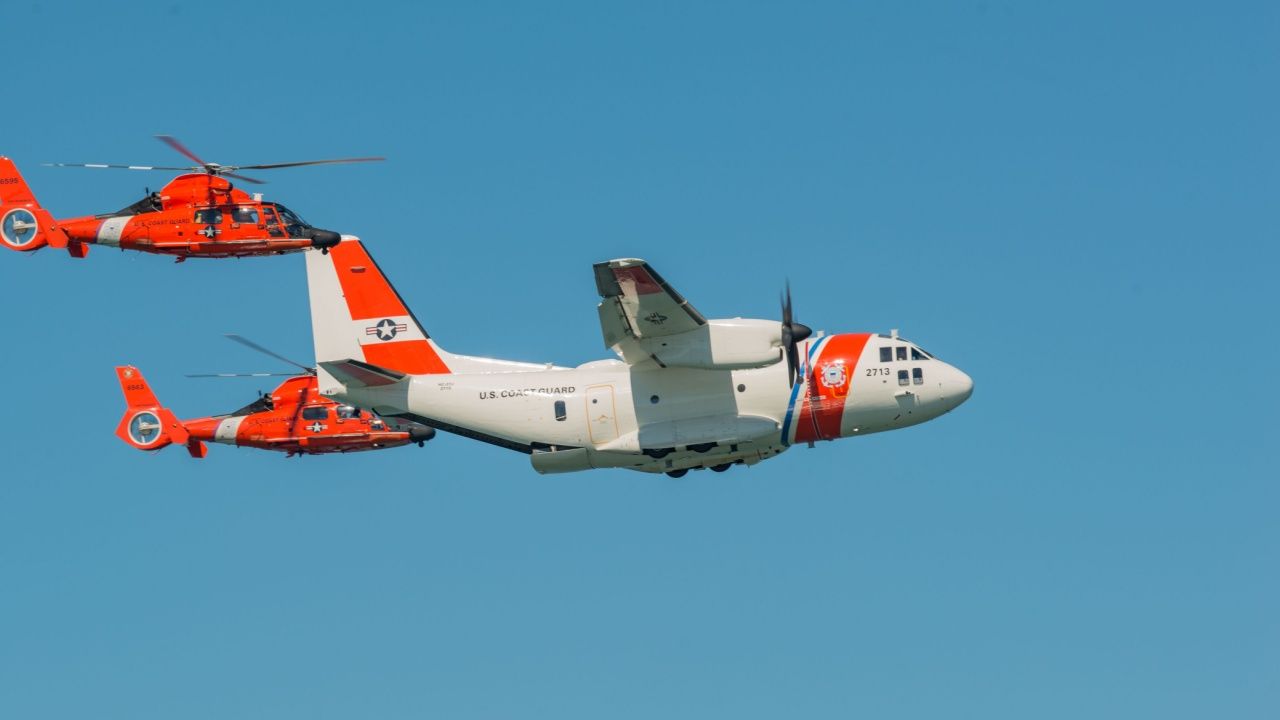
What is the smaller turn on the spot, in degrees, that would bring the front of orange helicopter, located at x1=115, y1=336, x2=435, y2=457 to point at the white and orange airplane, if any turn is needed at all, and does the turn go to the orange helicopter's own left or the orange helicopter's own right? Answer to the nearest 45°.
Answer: approximately 45° to the orange helicopter's own right

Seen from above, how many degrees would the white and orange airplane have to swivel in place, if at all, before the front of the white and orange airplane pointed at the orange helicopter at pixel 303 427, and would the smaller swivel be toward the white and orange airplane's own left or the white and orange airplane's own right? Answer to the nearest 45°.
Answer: approximately 135° to the white and orange airplane's own left

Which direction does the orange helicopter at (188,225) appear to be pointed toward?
to the viewer's right

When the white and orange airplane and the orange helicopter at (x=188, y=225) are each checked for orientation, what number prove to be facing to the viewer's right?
2

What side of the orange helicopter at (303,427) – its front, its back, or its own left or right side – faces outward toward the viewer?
right

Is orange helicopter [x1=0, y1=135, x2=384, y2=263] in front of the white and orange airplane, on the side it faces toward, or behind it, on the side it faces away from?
behind

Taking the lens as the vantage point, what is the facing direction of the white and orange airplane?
facing to the right of the viewer

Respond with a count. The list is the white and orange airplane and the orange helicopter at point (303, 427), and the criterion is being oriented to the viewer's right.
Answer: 2

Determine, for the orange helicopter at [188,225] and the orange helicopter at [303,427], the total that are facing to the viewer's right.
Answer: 2
